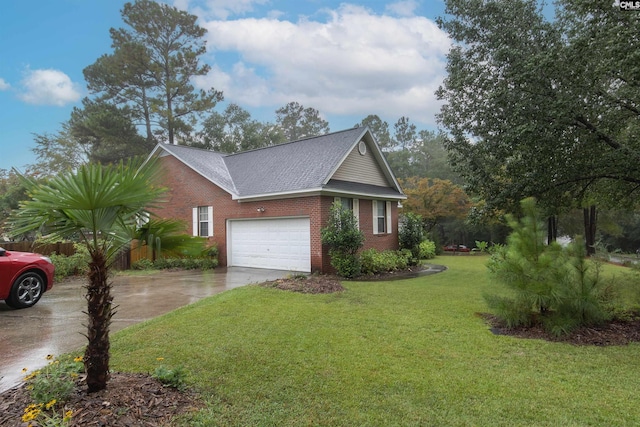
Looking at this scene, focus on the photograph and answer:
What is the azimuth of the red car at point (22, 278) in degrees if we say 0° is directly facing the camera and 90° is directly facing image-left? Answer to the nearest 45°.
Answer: approximately 270°

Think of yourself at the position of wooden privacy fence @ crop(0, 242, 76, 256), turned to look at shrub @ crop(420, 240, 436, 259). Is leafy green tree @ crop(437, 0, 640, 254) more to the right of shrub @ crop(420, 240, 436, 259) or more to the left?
right

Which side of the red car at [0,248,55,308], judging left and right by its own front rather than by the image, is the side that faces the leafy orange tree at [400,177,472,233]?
front

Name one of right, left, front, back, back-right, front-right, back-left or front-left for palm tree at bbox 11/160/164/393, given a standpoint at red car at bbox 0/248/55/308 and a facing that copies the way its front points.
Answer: right

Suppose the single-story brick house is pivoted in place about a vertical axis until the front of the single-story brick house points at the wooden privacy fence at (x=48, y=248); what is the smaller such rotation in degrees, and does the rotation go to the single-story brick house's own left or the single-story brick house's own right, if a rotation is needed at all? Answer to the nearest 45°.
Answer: approximately 135° to the single-story brick house's own right

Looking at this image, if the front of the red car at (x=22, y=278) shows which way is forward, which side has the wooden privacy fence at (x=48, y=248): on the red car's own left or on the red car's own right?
on the red car's own left

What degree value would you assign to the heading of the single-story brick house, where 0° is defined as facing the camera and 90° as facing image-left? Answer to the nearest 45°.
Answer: approximately 315°

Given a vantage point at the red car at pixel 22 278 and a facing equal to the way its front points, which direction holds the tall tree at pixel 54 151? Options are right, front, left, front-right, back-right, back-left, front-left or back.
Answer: left

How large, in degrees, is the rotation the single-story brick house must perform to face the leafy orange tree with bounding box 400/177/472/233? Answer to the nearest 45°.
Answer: approximately 90° to its left

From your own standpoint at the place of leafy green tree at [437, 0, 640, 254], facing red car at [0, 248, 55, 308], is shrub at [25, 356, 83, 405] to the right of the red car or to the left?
left

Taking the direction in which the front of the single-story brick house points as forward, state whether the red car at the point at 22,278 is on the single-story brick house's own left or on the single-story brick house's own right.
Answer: on the single-story brick house's own right

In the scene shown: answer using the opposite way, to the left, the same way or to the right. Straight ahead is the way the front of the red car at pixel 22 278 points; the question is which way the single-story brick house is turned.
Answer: to the right

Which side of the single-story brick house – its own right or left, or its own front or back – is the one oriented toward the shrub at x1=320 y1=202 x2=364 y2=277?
front

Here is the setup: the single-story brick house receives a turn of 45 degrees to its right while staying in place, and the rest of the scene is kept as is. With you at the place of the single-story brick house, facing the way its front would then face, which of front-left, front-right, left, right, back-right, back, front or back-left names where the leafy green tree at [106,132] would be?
back-right

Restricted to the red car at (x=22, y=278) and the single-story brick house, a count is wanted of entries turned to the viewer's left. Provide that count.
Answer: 0
